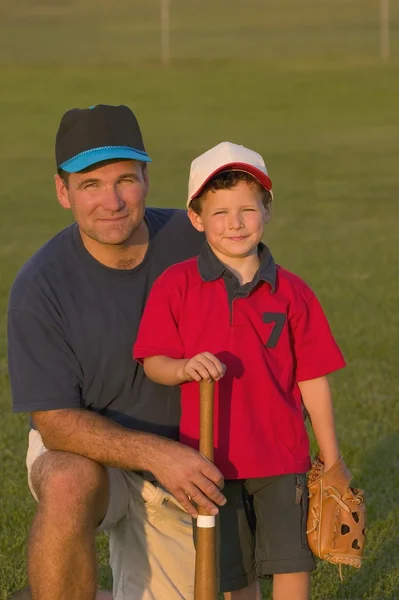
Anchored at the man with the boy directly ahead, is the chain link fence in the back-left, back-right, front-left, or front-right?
back-left

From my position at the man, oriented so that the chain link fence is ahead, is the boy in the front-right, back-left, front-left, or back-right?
back-right

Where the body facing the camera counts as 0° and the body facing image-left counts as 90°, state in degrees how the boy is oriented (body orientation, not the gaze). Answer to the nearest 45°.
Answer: approximately 0°

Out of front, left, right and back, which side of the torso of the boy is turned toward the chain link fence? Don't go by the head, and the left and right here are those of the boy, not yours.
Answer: back
